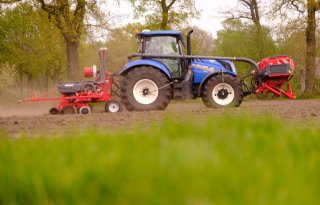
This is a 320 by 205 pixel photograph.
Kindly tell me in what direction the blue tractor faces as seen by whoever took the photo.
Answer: facing to the right of the viewer

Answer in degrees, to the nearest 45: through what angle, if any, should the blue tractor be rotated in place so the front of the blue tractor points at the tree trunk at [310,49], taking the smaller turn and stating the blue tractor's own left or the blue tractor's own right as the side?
approximately 45° to the blue tractor's own left

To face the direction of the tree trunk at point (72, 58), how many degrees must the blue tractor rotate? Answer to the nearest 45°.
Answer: approximately 135° to its left
